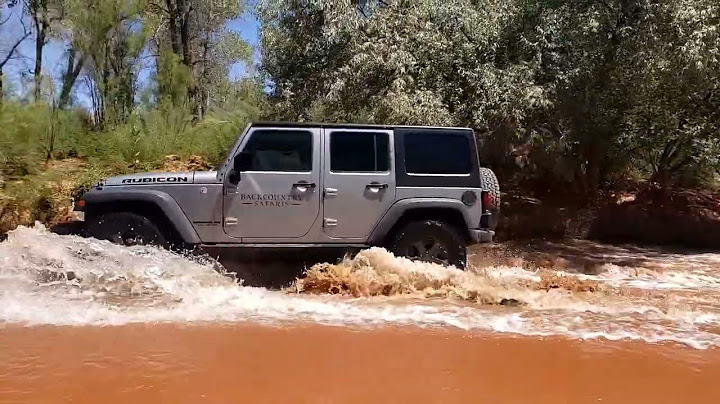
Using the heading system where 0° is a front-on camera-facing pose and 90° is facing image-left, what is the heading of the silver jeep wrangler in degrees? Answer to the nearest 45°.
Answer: approximately 90°
